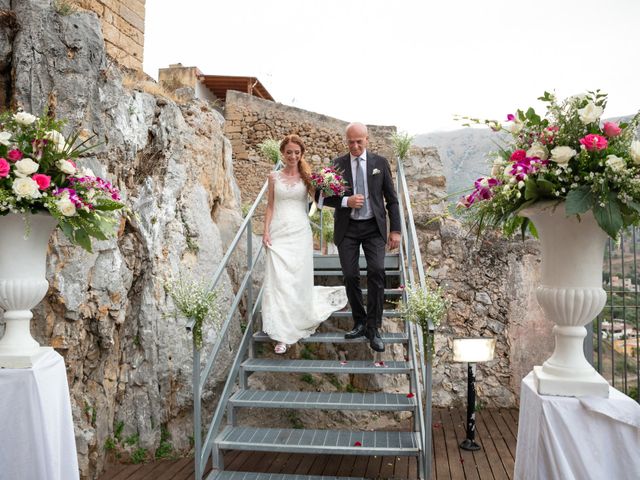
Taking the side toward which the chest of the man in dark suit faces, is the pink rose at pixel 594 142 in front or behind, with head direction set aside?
in front

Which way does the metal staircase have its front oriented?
toward the camera

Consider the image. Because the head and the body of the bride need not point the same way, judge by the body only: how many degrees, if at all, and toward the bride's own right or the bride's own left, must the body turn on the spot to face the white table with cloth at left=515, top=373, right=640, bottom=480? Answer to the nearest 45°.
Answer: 0° — they already face it

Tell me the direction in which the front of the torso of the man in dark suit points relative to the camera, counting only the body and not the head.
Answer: toward the camera

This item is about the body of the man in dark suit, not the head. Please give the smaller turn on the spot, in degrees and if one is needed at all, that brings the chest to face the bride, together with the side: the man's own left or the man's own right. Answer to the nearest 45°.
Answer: approximately 90° to the man's own right

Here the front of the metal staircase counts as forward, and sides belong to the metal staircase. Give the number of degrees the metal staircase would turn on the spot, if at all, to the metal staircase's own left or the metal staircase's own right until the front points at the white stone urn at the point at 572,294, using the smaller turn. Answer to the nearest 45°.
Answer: approximately 45° to the metal staircase's own left

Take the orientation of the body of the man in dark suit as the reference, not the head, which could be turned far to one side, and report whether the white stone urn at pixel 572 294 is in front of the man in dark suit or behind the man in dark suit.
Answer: in front

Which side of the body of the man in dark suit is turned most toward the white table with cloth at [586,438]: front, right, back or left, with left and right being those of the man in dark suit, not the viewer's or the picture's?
front

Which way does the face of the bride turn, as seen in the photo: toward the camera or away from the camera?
toward the camera

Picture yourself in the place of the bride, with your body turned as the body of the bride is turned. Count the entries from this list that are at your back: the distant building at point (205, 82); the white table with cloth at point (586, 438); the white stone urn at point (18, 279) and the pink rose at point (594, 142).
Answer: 1

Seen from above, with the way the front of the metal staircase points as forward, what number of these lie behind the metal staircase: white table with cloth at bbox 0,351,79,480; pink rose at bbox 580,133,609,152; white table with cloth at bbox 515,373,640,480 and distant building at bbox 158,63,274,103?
1

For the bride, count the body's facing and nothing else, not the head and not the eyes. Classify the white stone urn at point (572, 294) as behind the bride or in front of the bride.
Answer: in front

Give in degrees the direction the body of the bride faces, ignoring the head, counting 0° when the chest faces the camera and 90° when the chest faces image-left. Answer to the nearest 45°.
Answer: approximately 0°

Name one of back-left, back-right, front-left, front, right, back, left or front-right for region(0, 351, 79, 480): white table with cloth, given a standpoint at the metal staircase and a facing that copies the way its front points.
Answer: front-right
